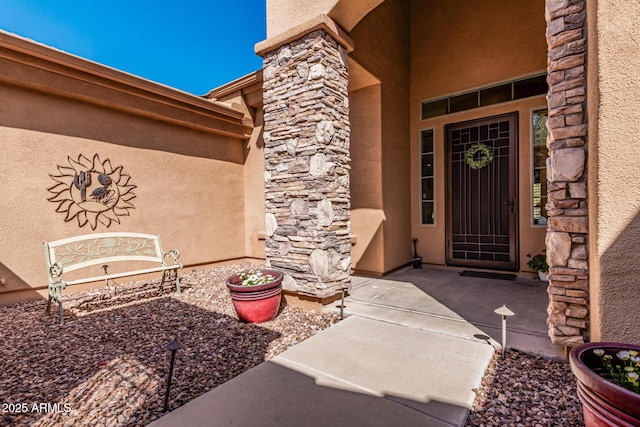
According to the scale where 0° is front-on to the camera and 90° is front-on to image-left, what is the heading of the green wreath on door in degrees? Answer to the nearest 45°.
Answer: approximately 0°

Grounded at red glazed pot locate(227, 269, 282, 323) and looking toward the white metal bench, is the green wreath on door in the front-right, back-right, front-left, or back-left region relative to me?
back-right

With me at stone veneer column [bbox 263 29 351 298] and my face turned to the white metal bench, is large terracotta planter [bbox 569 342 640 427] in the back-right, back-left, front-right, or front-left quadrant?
back-left

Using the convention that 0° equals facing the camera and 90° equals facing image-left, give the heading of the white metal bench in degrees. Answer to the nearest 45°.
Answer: approximately 315°

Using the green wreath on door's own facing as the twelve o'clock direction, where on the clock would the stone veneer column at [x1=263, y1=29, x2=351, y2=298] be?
The stone veneer column is roughly at 1 o'clock from the green wreath on door.

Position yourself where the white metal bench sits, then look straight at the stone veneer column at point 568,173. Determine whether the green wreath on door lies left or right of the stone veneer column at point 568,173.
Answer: left
